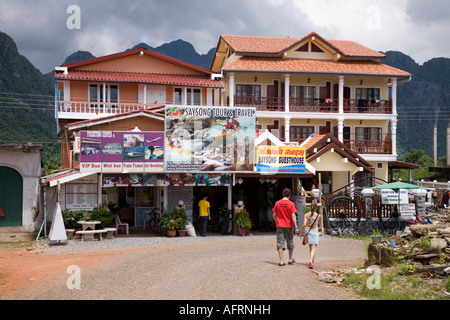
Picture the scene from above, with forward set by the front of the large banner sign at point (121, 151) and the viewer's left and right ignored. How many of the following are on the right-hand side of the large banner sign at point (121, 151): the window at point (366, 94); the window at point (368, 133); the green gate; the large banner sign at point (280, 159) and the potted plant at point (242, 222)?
1

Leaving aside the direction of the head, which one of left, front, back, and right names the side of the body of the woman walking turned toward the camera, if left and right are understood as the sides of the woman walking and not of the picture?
back

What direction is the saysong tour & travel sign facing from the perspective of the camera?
toward the camera

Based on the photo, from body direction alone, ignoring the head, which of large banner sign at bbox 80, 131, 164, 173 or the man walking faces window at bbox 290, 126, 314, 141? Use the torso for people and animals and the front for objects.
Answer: the man walking

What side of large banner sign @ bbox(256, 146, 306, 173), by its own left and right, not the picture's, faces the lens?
front

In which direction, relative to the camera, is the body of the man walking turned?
away from the camera

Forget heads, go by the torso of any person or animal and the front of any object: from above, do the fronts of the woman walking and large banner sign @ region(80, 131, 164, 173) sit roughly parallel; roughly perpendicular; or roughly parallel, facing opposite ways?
roughly parallel, facing opposite ways

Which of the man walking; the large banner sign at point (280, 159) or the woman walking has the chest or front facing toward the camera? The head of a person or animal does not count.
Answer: the large banner sign

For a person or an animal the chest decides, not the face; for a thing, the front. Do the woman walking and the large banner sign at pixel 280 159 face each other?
yes

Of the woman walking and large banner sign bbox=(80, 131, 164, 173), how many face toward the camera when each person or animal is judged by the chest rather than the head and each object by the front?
1

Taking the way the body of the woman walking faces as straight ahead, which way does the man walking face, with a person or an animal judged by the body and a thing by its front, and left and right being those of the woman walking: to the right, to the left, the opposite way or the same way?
the same way

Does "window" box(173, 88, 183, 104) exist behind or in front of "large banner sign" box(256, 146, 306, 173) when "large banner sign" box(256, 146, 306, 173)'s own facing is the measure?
behind

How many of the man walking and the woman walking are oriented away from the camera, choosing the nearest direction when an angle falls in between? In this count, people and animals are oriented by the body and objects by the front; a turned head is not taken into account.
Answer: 2

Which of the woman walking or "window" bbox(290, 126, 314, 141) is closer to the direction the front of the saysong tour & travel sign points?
the woman walking

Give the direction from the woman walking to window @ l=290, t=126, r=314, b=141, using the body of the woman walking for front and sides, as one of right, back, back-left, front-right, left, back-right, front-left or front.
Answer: front

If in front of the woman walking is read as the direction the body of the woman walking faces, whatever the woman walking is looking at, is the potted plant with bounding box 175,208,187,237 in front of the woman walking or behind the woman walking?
in front

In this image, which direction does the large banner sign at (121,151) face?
toward the camera
